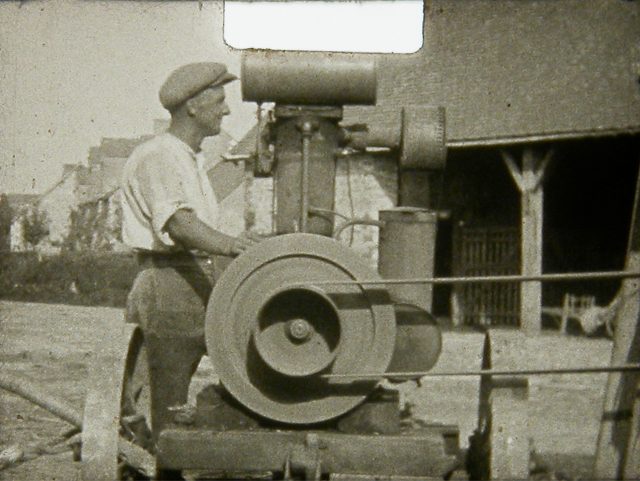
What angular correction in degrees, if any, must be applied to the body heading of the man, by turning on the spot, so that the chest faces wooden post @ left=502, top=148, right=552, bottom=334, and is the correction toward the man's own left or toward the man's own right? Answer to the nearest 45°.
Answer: approximately 45° to the man's own left

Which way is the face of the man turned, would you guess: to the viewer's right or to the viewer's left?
to the viewer's right

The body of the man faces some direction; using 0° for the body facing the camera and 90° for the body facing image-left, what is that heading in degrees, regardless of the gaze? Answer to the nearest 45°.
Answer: approximately 270°

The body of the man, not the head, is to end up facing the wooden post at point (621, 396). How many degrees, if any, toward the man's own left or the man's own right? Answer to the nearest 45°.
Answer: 0° — they already face it
